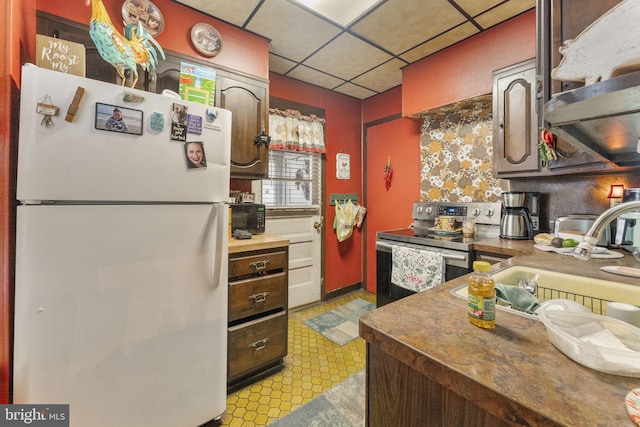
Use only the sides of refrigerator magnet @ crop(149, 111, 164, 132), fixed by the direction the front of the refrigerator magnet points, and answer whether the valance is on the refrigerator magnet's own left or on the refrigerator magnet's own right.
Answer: on the refrigerator magnet's own left

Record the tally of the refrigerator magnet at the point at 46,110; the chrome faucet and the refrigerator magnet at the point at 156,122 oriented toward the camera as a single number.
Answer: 2

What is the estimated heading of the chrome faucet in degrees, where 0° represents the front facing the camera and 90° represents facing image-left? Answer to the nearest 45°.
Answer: approximately 90°

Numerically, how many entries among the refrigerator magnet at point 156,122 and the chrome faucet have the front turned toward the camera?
1
